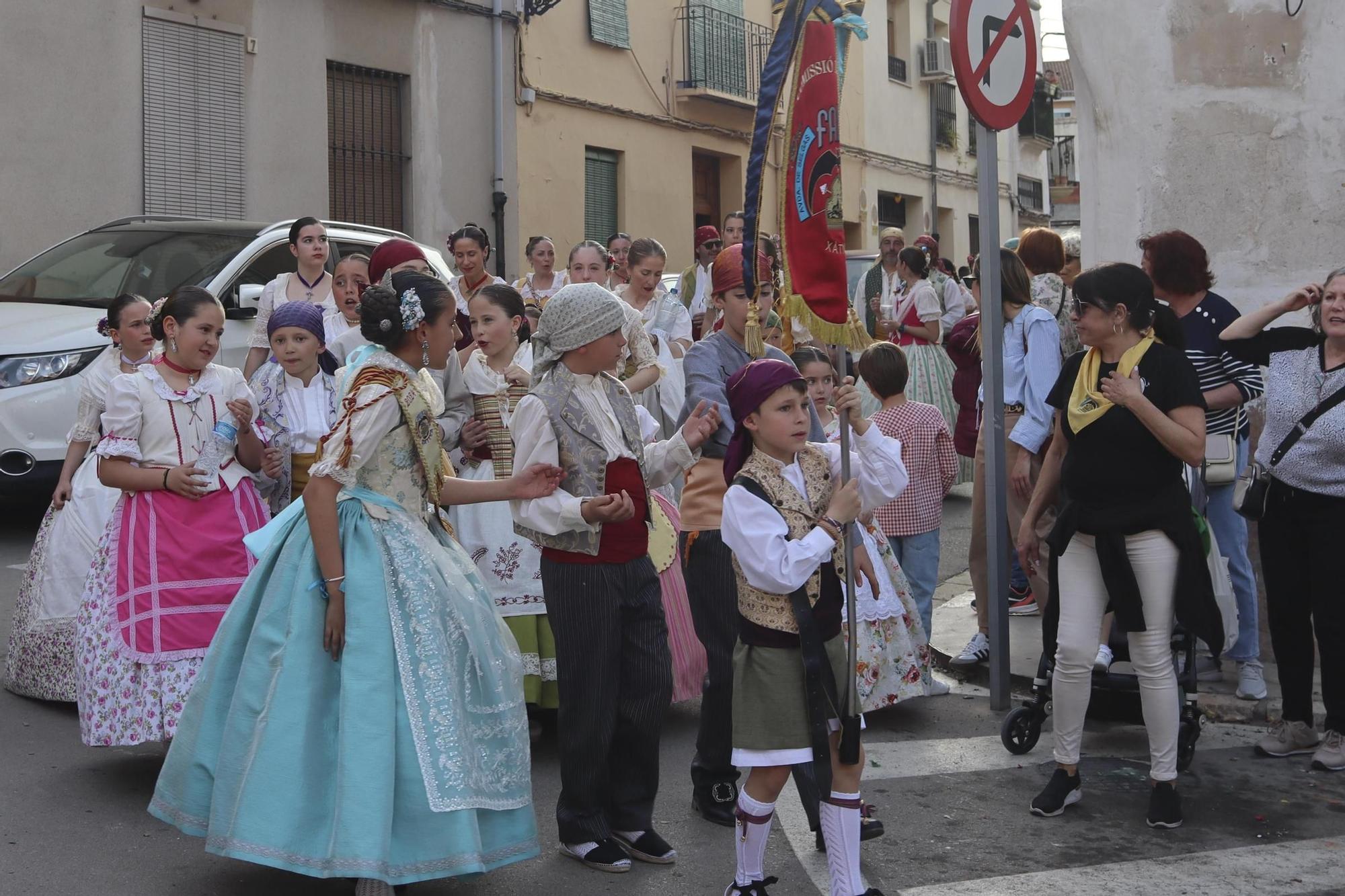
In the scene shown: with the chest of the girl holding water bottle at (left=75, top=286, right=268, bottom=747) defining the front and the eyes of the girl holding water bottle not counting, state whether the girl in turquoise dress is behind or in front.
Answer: in front

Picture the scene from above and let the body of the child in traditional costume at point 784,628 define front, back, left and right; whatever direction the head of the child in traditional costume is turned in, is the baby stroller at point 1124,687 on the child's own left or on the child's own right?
on the child's own left

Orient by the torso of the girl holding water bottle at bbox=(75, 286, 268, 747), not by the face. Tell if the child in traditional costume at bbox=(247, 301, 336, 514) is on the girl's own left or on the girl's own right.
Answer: on the girl's own left

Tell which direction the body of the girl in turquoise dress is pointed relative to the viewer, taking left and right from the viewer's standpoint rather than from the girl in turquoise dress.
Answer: facing to the right of the viewer

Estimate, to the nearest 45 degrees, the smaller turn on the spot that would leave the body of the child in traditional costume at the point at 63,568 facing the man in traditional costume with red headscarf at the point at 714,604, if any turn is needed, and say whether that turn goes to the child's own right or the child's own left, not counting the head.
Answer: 0° — they already face them

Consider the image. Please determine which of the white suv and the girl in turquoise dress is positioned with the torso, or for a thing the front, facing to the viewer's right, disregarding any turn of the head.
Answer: the girl in turquoise dress

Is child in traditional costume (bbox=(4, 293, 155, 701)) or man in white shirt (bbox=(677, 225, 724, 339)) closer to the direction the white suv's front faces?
the child in traditional costume

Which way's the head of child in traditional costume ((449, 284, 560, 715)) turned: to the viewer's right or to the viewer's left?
to the viewer's left

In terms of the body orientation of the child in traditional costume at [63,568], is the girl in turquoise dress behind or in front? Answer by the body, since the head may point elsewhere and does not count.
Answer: in front

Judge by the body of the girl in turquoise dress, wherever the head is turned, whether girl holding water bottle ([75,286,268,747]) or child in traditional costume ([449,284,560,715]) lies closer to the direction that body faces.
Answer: the child in traditional costume

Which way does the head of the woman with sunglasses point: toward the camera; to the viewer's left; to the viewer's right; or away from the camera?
to the viewer's left
